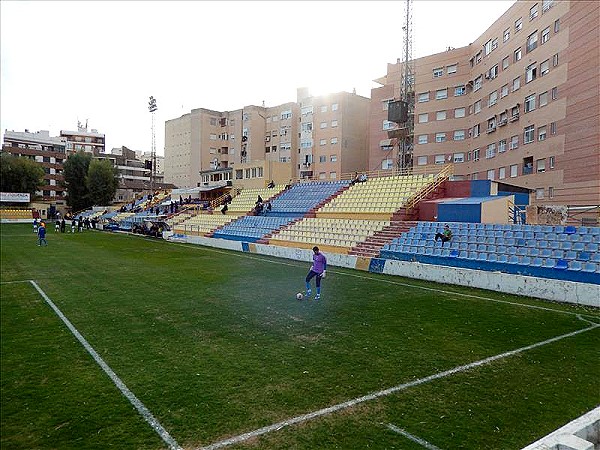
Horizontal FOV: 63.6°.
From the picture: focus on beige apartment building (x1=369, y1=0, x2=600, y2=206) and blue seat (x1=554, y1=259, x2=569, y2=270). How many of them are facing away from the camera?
0

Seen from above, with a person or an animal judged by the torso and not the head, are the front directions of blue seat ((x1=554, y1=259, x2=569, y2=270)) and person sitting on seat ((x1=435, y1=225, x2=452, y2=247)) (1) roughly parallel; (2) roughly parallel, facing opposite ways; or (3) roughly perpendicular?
roughly parallel

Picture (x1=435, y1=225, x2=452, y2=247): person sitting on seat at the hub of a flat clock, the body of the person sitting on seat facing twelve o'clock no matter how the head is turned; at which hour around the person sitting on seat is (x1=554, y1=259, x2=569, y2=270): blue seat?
The blue seat is roughly at 9 o'clock from the person sitting on seat.

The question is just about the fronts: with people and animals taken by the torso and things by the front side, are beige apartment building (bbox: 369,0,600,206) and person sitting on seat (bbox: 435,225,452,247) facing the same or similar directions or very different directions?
same or similar directions

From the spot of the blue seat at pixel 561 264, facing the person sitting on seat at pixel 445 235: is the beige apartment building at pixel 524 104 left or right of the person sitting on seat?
right

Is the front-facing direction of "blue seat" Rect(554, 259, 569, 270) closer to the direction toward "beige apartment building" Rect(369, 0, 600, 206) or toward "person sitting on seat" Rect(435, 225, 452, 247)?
the person sitting on seat

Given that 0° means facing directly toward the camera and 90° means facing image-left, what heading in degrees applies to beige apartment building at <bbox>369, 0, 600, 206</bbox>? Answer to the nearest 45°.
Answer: approximately 45°

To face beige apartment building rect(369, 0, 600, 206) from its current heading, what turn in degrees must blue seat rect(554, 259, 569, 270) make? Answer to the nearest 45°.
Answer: approximately 135° to its right

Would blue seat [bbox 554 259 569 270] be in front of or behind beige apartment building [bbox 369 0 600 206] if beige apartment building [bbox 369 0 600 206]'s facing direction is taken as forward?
in front

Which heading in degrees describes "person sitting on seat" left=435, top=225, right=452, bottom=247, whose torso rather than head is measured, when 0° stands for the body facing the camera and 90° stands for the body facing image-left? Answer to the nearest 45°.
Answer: approximately 45°

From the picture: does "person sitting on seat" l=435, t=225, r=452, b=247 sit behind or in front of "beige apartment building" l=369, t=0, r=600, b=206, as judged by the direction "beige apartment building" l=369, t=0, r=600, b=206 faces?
in front

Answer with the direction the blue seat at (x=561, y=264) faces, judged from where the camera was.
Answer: facing the viewer and to the left of the viewer

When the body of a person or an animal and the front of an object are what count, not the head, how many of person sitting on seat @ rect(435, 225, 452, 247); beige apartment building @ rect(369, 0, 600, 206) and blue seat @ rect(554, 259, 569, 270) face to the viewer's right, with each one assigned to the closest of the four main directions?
0

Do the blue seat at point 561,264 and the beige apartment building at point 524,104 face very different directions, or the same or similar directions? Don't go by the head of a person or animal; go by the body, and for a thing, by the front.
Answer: same or similar directions

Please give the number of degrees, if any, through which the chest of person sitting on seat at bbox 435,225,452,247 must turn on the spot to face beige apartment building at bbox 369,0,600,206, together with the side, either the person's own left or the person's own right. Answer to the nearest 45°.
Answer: approximately 135° to the person's own right
